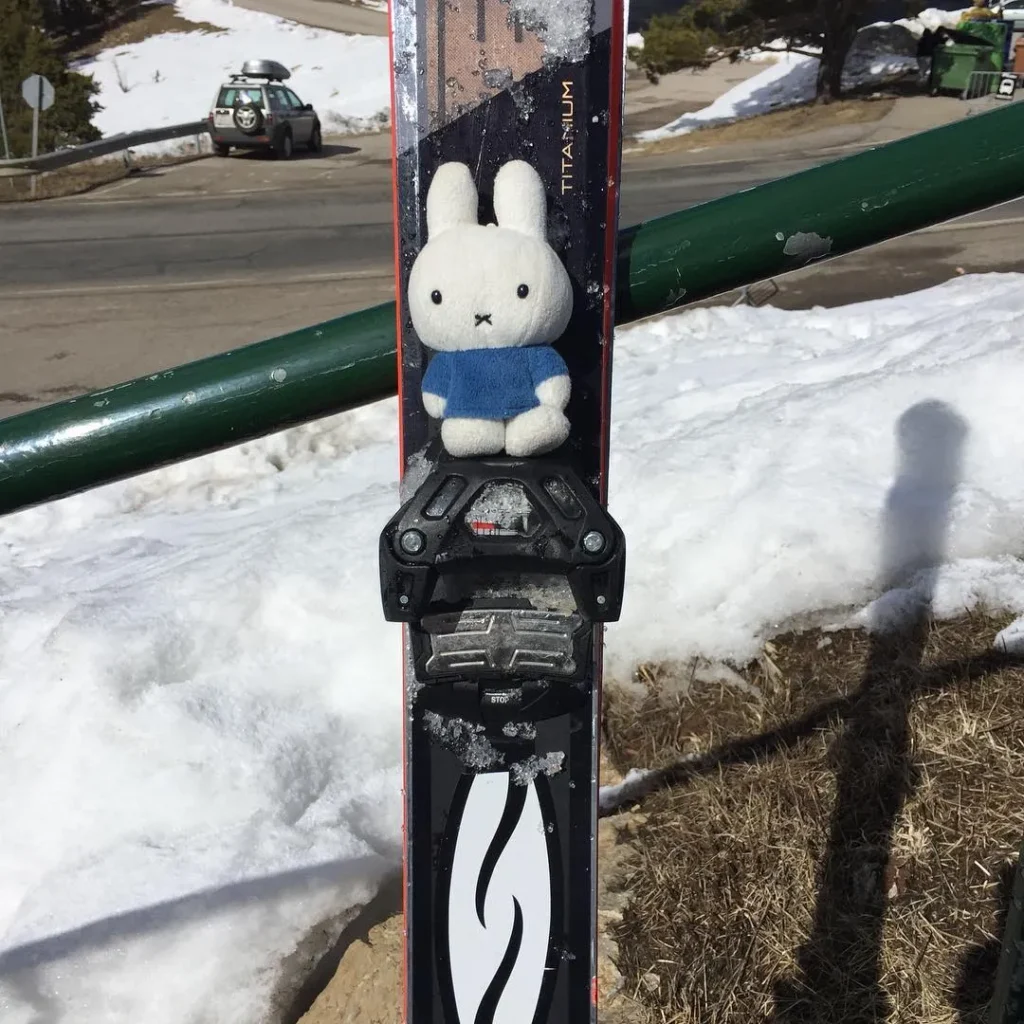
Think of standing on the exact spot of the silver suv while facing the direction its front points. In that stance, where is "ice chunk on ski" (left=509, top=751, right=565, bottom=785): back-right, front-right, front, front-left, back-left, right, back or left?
back-right

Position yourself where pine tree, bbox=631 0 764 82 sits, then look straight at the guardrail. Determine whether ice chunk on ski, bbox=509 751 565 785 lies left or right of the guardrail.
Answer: left

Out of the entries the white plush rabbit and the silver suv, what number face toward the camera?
1

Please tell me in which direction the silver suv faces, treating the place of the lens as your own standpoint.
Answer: facing away from the viewer and to the right of the viewer

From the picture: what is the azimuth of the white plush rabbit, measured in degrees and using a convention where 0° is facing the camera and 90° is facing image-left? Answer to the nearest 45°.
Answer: approximately 0°

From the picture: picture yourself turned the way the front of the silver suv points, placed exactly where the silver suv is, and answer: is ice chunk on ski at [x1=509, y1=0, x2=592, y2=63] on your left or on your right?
on your right

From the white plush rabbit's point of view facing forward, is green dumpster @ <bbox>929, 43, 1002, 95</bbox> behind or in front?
behind

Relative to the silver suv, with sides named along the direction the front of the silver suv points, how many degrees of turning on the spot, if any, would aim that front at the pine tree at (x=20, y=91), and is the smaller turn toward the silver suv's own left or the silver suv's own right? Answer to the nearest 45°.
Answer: approximately 90° to the silver suv's own left
